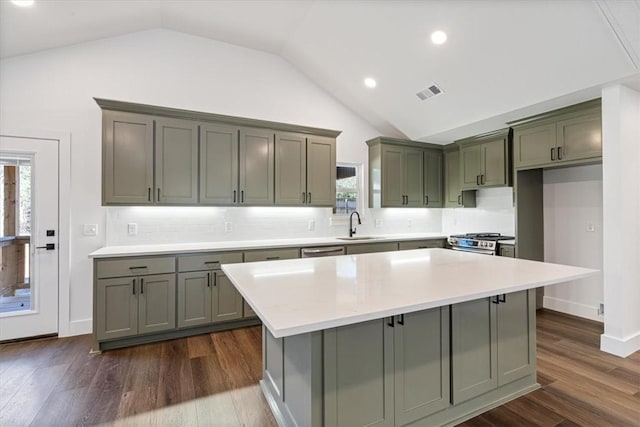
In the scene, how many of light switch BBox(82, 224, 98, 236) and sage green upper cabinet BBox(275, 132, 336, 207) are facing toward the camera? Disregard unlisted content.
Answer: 2

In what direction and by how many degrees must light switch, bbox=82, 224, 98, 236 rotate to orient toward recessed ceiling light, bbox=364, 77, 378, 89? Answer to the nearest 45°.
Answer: approximately 45° to its left

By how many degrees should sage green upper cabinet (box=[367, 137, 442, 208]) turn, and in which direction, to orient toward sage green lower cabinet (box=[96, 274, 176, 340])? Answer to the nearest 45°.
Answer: approximately 90° to its right

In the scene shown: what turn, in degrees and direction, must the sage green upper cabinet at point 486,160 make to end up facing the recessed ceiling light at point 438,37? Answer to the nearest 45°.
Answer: approximately 45° to its left
